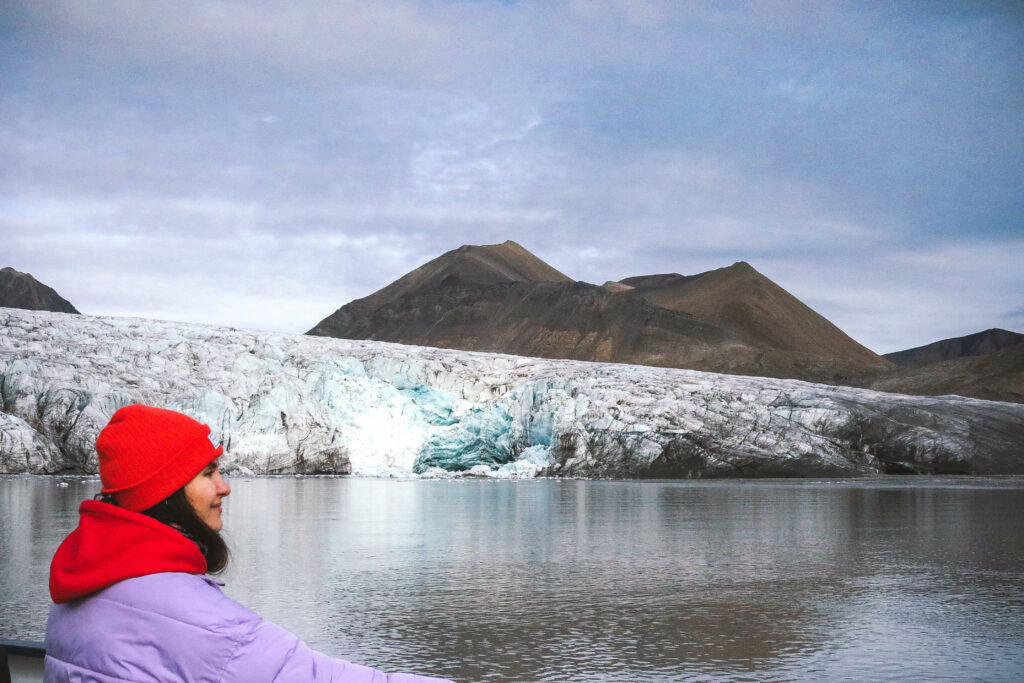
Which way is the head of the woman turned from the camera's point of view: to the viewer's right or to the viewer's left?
to the viewer's right

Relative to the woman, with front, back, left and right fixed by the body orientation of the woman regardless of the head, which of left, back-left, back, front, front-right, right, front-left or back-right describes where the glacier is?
front-left

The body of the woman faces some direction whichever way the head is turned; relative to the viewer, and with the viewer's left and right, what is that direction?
facing away from the viewer and to the right of the viewer
